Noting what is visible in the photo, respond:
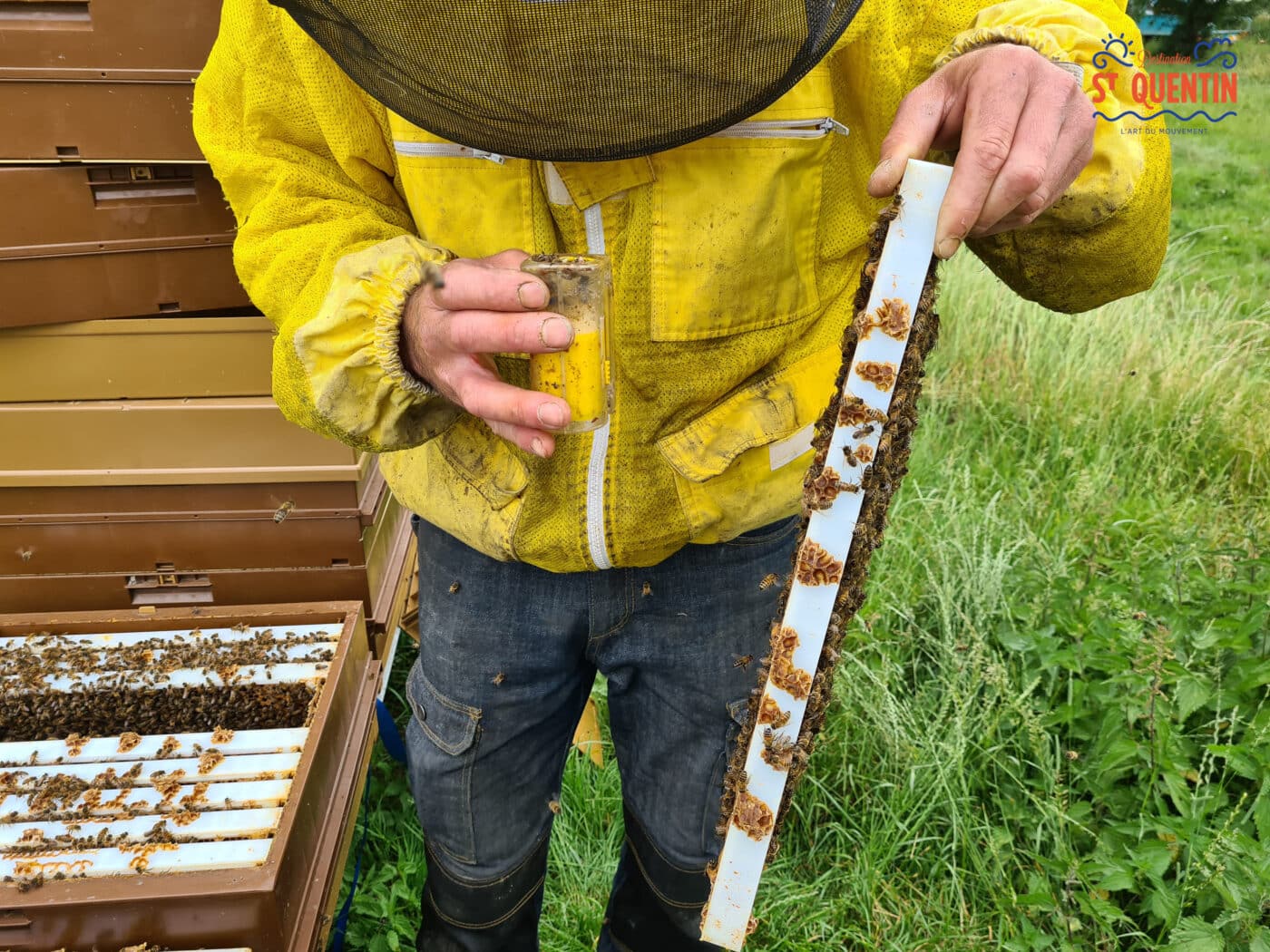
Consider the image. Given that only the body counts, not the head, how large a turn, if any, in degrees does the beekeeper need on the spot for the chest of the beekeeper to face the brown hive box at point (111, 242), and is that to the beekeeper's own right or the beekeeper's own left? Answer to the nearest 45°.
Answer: approximately 135° to the beekeeper's own right

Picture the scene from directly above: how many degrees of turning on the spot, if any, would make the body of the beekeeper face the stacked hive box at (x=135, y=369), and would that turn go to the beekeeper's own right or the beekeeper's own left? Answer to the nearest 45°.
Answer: approximately 135° to the beekeeper's own right

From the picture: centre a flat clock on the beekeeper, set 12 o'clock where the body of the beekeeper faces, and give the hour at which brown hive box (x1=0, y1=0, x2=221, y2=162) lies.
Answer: The brown hive box is roughly at 4 o'clock from the beekeeper.

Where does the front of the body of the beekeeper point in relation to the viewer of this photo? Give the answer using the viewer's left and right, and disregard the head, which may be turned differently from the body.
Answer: facing the viewer

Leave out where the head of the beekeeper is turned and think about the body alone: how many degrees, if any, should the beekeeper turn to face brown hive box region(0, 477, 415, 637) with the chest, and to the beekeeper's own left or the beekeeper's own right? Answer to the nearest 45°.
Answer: approximately 135° to the beekeeper's own right
